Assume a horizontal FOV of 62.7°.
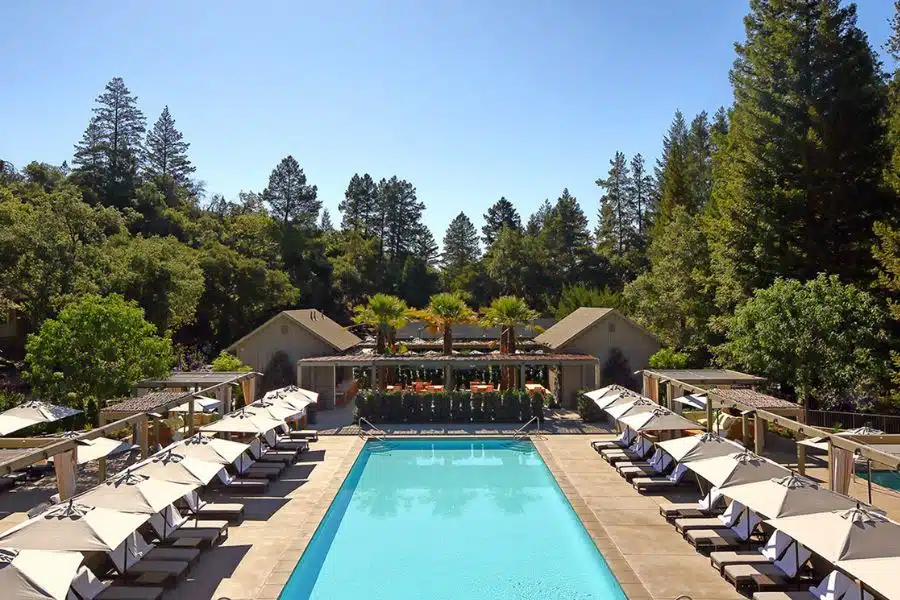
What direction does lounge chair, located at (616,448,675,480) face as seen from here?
to the viewer's left

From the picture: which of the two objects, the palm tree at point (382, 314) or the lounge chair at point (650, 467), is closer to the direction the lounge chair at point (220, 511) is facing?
the lounge chair

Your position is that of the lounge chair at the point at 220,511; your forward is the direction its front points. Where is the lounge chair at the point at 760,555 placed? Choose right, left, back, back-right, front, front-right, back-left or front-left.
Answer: front-right

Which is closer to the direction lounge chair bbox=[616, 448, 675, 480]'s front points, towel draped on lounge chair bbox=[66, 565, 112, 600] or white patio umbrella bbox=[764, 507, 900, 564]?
the towel draped on lounge chair

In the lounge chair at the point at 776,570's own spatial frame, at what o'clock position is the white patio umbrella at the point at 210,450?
The white patio umbrella is roughly at 12 o'clock from the lounge chair.

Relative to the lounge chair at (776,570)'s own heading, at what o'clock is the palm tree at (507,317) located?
The palm tree is roughly at 2 o'clock from the lounge chair.

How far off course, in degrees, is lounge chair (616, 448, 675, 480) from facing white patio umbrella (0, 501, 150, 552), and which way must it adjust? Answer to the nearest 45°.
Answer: approximately 45° to its left

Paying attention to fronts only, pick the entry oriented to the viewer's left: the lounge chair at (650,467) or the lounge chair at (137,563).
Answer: the lounge chair at (650,467)

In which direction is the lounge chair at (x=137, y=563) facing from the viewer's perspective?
to the viewer's right

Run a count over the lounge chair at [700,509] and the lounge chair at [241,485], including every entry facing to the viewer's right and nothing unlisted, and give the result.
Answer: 1

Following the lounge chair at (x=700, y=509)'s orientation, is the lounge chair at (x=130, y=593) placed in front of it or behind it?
in front

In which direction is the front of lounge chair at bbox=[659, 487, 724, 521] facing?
to the viewer's left

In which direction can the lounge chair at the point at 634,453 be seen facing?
to the viewer's left

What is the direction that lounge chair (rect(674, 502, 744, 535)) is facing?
to the viewer's left

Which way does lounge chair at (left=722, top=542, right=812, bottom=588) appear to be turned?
to the viewer's left

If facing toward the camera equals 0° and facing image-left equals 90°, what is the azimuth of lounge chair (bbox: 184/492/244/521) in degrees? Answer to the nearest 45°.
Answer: approximately 270°
